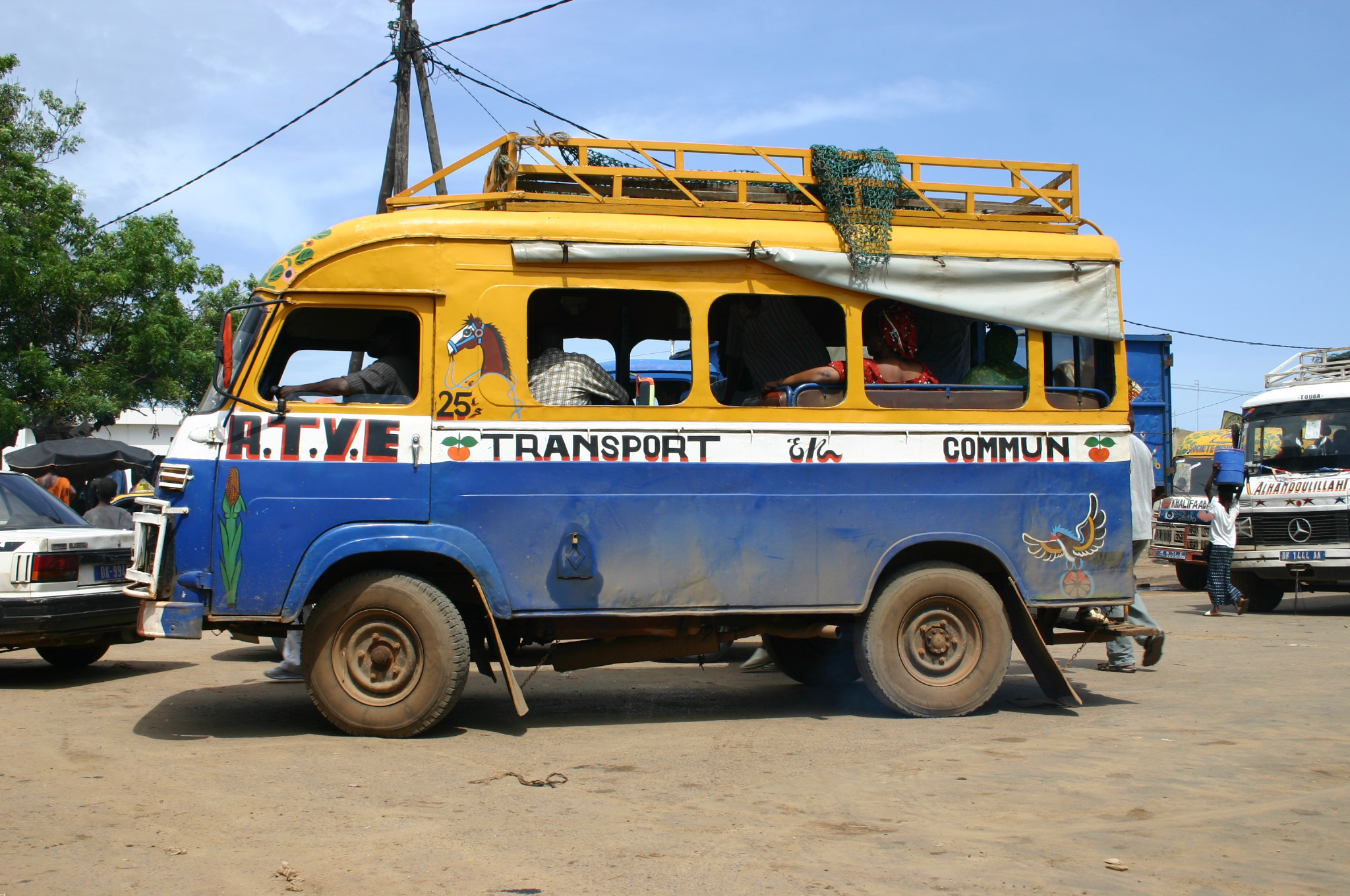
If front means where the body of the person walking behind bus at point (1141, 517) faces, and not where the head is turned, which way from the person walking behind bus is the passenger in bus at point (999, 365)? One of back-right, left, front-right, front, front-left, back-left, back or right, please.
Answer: front-left

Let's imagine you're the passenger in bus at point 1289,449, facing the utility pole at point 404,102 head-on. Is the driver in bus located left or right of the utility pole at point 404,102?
left

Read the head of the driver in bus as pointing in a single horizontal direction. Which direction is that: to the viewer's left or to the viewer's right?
to the viewer's left

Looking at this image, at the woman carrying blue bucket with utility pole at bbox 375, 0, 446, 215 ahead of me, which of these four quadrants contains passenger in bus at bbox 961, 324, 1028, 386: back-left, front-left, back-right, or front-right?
front-left

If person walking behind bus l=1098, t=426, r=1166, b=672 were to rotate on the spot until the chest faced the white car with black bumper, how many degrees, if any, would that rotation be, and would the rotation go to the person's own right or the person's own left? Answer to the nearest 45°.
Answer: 0° — they already face it

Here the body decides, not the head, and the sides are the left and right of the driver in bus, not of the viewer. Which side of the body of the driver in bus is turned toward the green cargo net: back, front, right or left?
back

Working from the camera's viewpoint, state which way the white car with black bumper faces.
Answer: facing away from the viewer and to the left of the viewer

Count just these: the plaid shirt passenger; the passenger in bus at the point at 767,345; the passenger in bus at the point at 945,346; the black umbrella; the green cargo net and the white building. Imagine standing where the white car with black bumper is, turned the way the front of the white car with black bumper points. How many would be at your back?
4

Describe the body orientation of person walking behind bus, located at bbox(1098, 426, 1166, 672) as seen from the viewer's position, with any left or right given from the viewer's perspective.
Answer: facing to the left of the viewer

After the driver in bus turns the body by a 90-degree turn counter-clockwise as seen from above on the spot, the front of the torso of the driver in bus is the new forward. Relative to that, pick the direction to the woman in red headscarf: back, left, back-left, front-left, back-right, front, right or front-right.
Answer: left

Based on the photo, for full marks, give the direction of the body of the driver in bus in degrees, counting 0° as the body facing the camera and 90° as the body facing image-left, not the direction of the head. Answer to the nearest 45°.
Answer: approximately 90°

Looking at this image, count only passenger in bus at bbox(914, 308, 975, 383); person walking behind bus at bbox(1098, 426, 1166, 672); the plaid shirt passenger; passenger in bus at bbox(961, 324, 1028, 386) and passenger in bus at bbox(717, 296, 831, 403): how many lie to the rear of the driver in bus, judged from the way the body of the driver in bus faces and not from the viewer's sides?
5

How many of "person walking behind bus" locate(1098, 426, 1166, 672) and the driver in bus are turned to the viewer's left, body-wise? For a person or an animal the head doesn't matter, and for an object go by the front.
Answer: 2

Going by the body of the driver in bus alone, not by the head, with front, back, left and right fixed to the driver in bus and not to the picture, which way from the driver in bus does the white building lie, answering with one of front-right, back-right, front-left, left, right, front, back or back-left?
right
